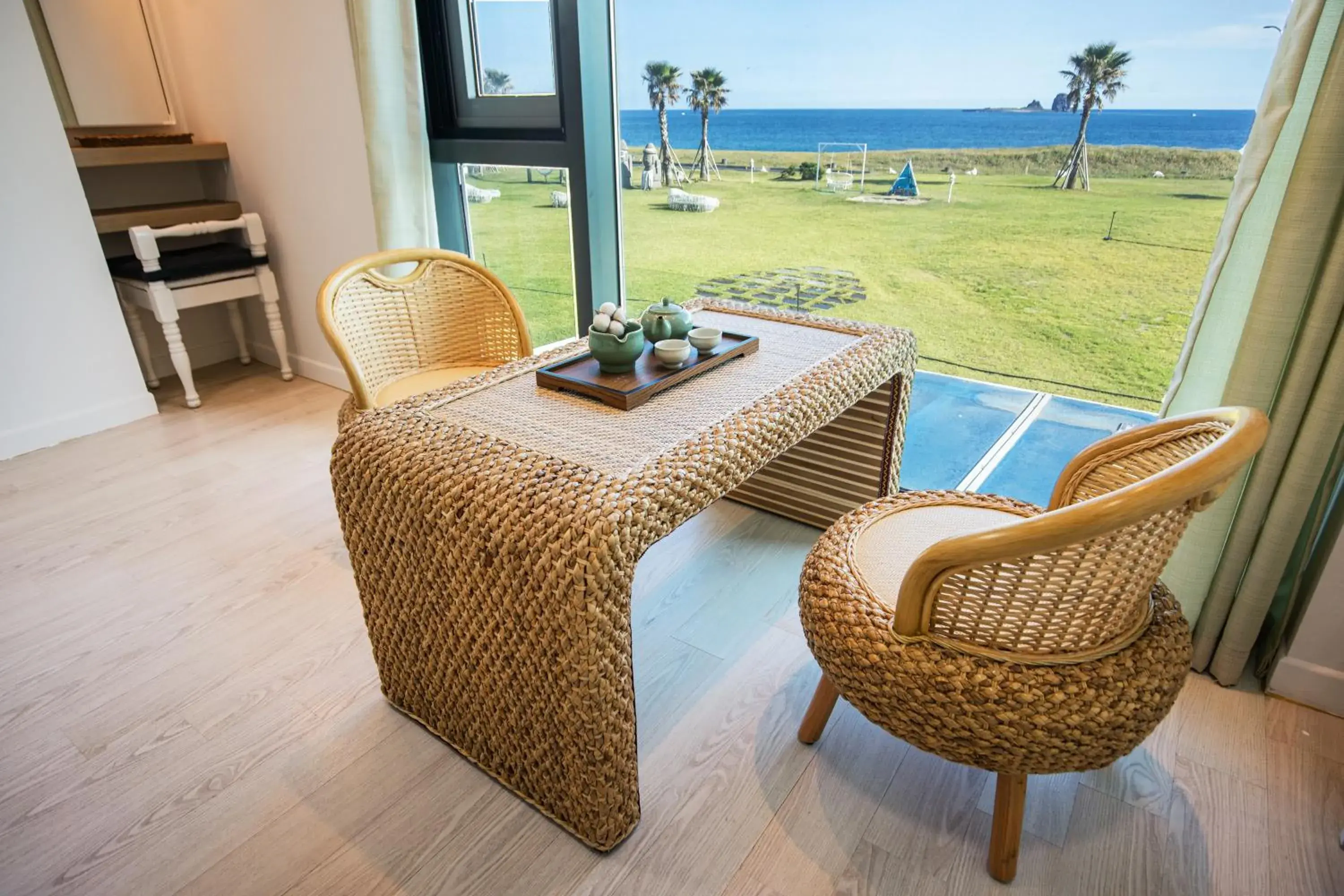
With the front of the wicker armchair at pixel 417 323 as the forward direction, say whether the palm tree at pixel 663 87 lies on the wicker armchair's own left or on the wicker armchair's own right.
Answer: on the wicker armchair's own left

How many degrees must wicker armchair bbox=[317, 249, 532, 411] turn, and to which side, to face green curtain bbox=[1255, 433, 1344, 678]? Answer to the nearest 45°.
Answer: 0° — it already faces it

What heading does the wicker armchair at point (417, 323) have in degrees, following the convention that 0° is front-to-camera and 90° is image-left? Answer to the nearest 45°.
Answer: approximately 315°

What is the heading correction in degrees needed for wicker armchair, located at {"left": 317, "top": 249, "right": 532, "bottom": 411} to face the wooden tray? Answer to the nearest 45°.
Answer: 0° — it already faces it

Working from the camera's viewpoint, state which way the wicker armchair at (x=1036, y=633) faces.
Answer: facing away from the viewer and to the left of the viewer
